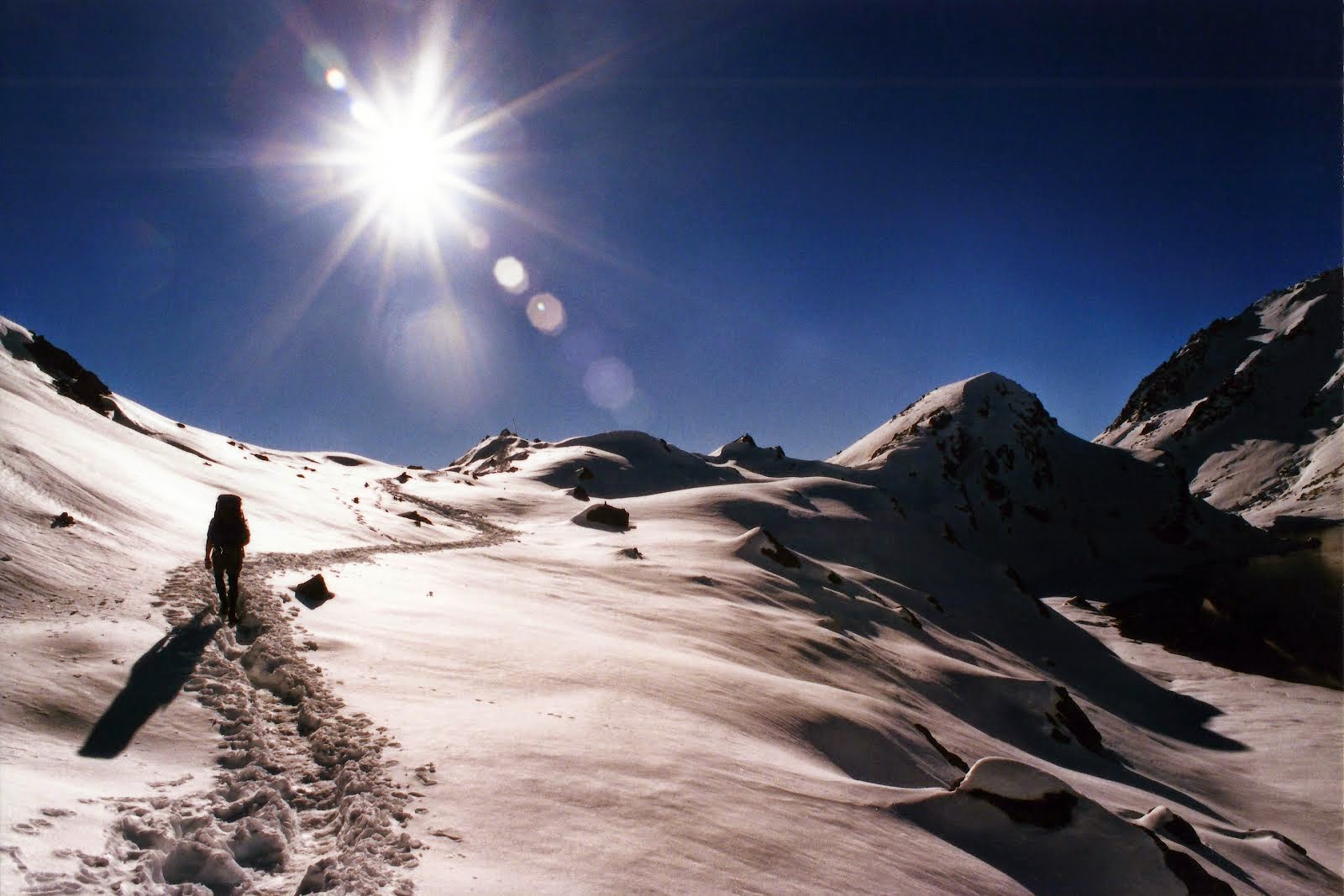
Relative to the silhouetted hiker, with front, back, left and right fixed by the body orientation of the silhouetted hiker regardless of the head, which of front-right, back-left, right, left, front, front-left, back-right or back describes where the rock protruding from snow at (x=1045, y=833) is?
back-right

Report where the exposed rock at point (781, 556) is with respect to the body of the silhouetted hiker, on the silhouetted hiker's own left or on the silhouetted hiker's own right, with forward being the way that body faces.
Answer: on the silhouetted hiker's own right

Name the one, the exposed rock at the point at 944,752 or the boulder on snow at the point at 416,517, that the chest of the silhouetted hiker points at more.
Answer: the boulder on snow

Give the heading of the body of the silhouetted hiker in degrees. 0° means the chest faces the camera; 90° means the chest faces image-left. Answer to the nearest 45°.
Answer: approximately 180°

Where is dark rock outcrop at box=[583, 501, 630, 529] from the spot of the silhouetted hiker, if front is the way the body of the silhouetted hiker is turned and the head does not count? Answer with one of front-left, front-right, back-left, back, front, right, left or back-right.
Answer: front-right

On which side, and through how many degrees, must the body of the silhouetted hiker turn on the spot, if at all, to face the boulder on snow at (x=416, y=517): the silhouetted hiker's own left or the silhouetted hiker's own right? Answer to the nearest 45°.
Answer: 0° — they already face it

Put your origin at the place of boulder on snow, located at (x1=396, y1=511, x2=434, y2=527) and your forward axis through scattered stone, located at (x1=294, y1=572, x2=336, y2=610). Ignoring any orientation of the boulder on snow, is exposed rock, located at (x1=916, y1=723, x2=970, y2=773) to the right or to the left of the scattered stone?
left

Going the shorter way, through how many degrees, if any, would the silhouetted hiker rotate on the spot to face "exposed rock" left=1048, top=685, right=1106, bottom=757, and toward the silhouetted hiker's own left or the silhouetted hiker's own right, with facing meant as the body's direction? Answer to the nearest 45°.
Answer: approximately 90° to the silhouetted hiker's own right
